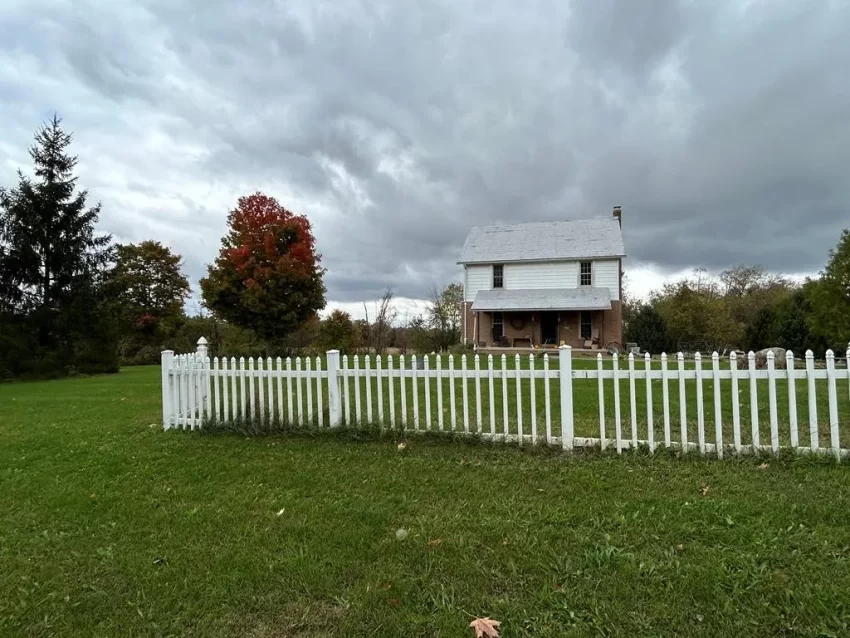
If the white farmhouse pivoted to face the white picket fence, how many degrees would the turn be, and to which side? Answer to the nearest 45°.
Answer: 0° — it already faces it

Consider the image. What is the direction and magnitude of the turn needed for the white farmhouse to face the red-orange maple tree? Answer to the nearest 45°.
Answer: approximately 45° to its right

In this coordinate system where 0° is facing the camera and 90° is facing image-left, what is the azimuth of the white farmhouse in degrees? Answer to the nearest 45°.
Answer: approximately 0°

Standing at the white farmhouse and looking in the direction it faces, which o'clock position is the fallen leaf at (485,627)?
The fallen leaf is roughly at 12 o'clock from the white farmhouse.

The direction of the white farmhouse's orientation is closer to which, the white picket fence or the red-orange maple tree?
the white picket fence

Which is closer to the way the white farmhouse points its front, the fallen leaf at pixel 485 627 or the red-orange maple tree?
the fallen leaf

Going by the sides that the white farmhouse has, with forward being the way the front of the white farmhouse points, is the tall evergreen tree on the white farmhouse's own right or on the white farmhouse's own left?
on the white farmhouse's own right
